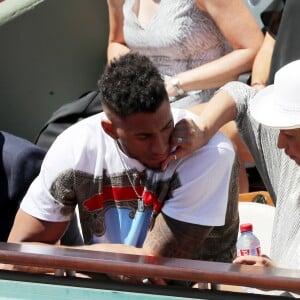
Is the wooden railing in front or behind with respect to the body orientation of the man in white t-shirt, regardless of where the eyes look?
in front

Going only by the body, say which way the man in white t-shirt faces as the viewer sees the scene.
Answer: toward the camera

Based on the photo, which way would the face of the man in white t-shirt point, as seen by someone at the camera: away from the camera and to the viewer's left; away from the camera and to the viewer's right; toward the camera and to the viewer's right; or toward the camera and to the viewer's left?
toward the camera and to the viewer's right
